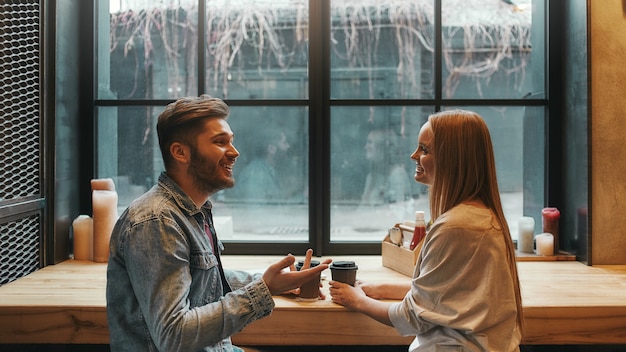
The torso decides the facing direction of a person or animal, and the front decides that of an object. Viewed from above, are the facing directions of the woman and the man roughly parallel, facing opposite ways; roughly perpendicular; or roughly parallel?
roughly parallel, facing opposite ways

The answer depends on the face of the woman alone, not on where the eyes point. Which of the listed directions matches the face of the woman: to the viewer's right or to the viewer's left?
to the viewer's left

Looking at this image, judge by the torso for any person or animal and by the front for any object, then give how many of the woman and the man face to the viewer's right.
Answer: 1

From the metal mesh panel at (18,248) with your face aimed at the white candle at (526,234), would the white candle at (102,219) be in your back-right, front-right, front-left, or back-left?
front-left

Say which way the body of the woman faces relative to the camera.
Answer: to the viewer's left

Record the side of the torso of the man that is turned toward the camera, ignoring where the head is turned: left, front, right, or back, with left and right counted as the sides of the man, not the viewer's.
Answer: right

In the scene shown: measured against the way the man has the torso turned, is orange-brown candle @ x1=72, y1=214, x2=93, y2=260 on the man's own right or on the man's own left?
on the man's own left

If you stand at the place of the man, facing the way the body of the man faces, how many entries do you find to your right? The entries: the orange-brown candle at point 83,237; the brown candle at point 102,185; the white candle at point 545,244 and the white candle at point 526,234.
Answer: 0

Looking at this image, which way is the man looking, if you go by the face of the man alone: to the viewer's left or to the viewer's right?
to the viewer's right
